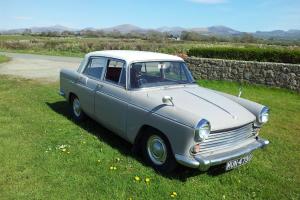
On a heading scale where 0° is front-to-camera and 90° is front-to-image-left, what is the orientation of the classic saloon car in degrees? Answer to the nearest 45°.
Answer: approximately 315°

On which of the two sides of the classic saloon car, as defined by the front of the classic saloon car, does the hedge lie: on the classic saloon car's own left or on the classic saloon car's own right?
on the classic saloon car's own left
